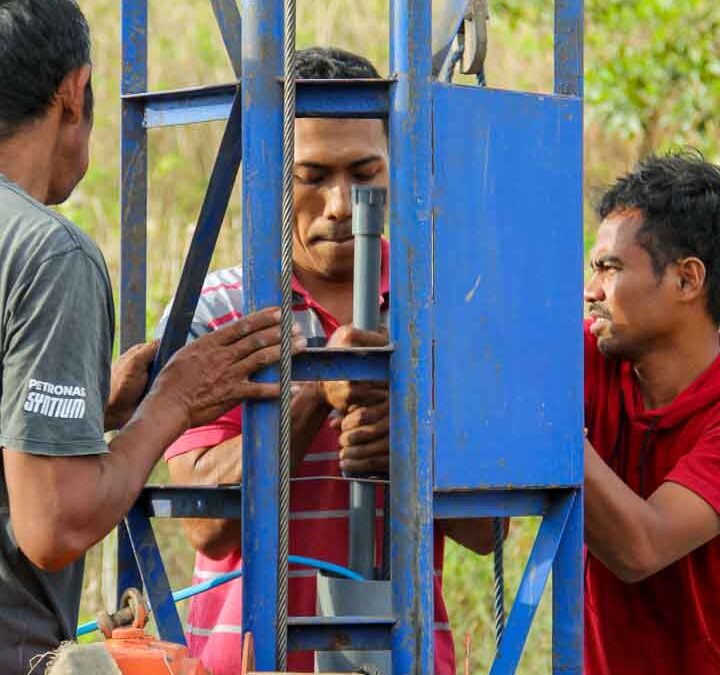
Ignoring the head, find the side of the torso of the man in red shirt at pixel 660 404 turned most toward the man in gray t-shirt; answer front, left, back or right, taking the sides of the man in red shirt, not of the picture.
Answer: front

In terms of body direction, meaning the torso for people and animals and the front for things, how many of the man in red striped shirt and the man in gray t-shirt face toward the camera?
1

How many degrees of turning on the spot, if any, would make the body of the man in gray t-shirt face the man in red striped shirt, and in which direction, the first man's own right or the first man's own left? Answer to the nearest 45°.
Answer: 0° — they already face them

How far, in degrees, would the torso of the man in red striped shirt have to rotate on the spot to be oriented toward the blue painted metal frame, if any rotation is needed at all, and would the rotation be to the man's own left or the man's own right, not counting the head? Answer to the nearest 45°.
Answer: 0° — they already face it

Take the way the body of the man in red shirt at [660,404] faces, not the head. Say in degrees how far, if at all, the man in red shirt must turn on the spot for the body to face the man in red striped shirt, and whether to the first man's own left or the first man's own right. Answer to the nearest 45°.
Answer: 0° — they already face them

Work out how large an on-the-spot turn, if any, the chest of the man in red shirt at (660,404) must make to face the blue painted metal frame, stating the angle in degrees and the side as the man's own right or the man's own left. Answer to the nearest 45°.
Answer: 0° — they already face it

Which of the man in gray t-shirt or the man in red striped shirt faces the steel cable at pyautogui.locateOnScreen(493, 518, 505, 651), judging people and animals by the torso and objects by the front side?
the man in gray t-shirt

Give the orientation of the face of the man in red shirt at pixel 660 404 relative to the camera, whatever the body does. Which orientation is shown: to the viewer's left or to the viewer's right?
to the viewer's left

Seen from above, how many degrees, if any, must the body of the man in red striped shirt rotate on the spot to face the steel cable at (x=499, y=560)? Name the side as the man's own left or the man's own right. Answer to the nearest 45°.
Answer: approximately 90° to the man's own left

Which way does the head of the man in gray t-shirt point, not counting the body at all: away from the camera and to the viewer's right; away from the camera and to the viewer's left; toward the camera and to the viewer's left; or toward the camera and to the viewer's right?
away from the camera and to the viewer's right

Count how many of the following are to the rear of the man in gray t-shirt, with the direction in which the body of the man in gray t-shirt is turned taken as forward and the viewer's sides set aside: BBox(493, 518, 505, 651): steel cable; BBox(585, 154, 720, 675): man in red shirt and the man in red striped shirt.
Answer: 0

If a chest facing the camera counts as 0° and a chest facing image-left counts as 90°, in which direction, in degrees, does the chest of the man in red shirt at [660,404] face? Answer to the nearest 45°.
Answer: approximately 45°

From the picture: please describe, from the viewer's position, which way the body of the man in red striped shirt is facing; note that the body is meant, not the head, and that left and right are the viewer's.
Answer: facing the viewer

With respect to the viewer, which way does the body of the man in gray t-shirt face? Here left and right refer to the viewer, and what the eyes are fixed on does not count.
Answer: facing away from the viewer and to the right of the viewer

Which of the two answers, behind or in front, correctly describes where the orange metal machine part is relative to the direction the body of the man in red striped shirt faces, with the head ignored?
in front

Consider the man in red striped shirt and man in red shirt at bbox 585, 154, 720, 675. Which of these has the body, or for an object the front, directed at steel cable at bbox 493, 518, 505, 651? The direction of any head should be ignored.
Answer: the man in red shirt

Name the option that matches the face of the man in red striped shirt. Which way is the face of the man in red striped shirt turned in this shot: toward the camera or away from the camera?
toward the camera
